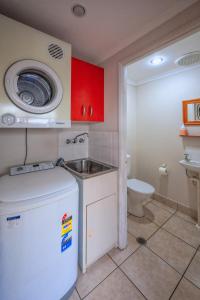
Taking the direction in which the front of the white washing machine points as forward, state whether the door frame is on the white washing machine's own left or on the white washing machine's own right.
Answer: on the white washing machine's own left

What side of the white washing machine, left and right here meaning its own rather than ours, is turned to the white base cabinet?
left

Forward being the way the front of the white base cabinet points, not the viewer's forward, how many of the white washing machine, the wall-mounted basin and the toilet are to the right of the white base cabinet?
1

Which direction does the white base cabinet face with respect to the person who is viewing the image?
facing the viewer and to the right of the viewer

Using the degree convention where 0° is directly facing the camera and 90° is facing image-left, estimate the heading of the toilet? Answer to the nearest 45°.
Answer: approximately 315°
